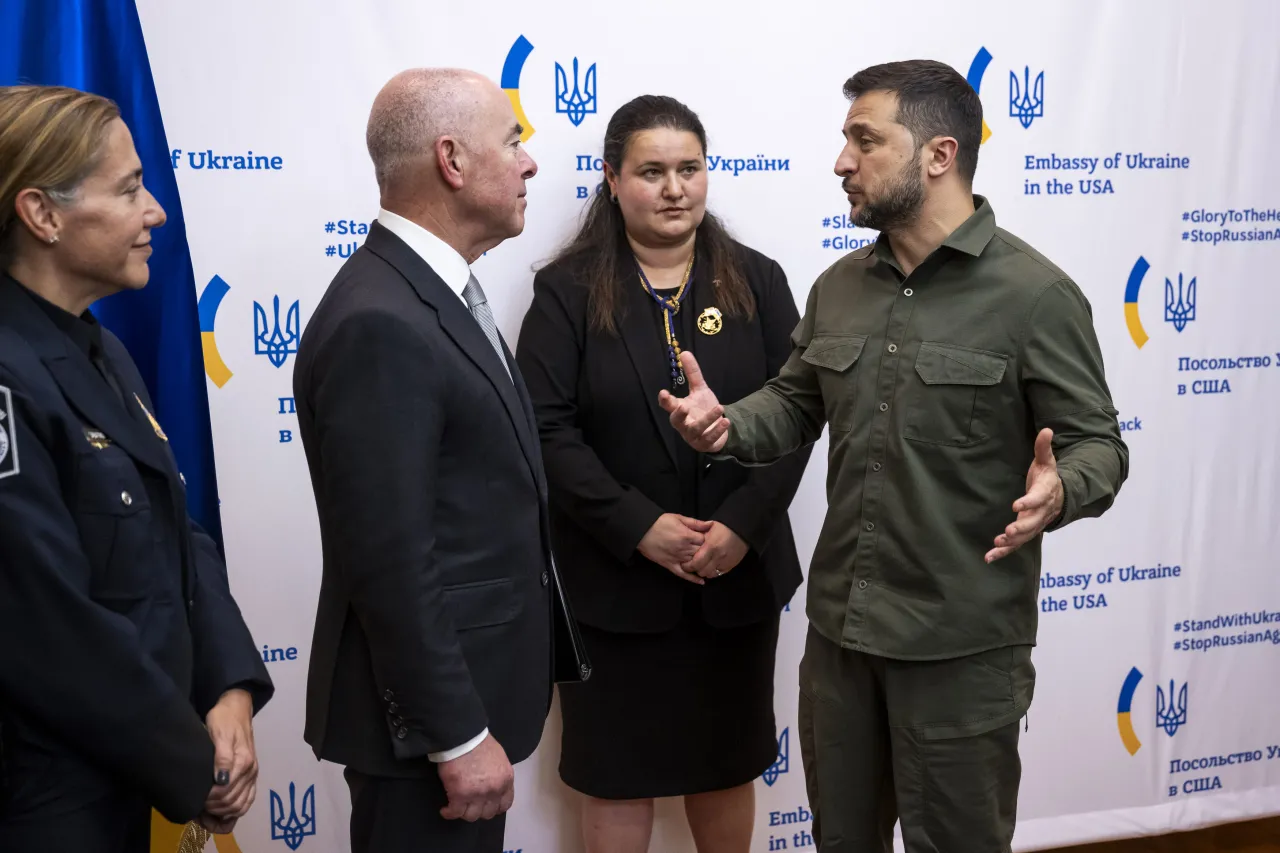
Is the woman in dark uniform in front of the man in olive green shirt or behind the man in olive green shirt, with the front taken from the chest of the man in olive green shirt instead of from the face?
in front

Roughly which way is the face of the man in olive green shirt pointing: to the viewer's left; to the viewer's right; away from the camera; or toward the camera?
to the viewer's left

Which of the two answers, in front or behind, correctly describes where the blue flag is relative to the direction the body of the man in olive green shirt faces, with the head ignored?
in front

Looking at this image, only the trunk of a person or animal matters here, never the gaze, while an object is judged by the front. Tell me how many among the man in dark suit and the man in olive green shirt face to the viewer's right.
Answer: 1

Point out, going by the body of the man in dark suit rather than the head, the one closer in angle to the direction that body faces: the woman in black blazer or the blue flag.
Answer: the woman in black blazer

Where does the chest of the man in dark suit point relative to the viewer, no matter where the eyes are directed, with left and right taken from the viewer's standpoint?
facing to the right of the viewer

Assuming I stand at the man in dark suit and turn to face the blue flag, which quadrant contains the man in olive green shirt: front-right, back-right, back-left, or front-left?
back-right

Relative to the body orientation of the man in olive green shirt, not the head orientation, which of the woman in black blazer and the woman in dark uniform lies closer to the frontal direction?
the woman in dark uniform

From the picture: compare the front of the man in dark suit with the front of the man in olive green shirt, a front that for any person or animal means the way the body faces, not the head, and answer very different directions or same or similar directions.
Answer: very different directions

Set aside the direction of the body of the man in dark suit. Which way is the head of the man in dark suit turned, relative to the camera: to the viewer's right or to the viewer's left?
to the viewer's right

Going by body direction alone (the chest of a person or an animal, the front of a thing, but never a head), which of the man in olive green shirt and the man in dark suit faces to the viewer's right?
the man in dark suit

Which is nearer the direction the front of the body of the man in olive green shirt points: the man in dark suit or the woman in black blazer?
the man in dark suit
